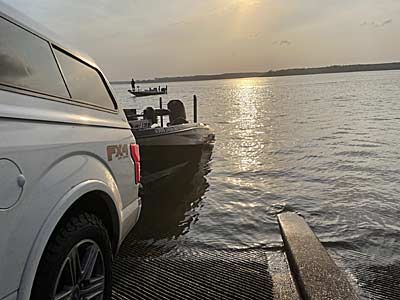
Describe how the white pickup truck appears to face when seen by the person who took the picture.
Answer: facing the viewer and to the left of the viewer

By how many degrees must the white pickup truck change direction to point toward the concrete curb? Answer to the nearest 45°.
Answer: approximately 135° to its left
